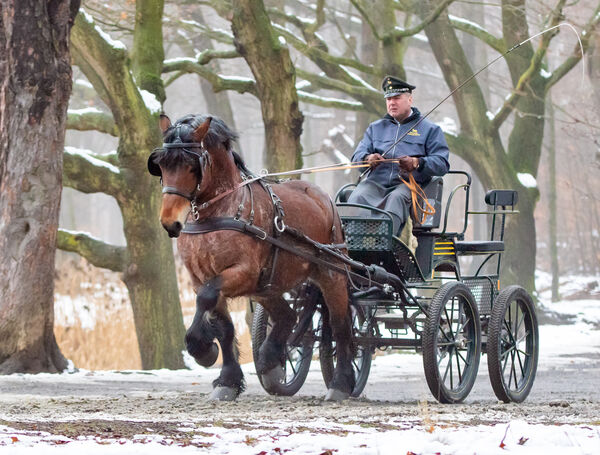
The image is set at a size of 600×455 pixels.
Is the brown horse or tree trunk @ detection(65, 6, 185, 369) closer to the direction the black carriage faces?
the brown horse

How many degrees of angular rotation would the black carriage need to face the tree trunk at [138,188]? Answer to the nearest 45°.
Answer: approximately 90° to its right

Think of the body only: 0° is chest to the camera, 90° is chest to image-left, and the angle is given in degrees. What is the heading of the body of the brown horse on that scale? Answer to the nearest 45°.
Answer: approximately 45°

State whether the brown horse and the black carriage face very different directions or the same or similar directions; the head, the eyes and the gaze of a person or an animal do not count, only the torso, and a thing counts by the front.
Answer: same or similar directions

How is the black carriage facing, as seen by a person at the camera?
facing the viewer and to the left of the viewer

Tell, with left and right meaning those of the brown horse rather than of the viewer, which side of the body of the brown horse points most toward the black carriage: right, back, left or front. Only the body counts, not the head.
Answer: back

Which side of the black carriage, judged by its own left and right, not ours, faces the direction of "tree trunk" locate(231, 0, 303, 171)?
right

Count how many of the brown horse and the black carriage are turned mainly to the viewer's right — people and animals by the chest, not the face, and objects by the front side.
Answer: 0

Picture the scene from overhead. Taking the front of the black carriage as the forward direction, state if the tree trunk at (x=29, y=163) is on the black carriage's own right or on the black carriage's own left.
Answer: on the black carriage's own right

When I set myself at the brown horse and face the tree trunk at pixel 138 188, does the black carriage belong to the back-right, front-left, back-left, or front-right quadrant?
front-right
